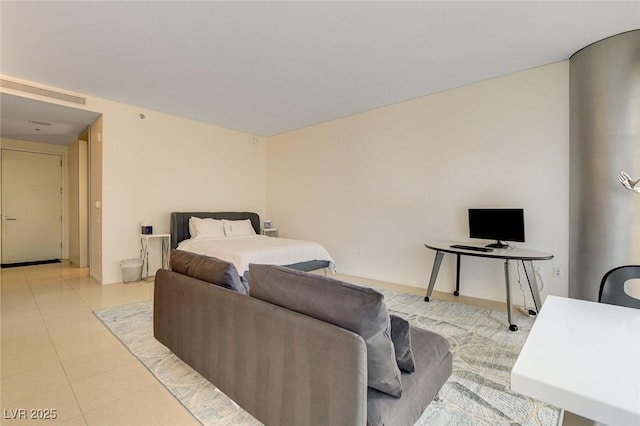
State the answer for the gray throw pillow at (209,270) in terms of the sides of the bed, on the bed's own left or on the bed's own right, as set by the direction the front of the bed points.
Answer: on the bed's own right

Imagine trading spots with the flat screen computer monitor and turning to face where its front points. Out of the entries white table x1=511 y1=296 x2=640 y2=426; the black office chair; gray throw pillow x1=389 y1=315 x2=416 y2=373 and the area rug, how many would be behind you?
0

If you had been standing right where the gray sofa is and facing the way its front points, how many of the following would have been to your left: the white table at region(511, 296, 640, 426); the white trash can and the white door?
2

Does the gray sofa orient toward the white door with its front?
no

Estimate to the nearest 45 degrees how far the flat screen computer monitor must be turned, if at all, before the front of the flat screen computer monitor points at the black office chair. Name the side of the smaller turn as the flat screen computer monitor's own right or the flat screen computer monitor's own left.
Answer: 0° — it already faces it

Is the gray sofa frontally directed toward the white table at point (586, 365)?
no

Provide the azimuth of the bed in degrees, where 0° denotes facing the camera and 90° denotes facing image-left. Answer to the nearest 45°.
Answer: approximately 315°

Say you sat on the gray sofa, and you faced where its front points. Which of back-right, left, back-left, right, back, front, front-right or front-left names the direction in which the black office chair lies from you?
front-right

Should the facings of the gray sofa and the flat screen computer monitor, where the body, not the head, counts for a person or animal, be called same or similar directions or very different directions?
very different directions

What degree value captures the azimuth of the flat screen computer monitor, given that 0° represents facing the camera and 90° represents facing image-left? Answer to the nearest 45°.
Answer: approximately 0°

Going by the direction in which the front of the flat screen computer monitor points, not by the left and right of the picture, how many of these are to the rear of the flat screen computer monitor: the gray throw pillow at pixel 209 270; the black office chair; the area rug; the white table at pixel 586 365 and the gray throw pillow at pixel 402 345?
0

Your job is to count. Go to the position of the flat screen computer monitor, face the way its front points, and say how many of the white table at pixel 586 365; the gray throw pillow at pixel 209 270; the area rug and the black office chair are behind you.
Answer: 0

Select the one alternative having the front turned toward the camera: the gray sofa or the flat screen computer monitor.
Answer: the flat screen computer monitor

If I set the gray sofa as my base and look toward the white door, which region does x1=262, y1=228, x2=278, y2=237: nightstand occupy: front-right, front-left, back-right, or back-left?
front-right

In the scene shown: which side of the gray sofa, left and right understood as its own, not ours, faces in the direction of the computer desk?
front

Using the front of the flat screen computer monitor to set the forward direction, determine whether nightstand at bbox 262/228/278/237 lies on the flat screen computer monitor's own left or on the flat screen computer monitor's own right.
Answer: on the flat screen computer monitor's own right

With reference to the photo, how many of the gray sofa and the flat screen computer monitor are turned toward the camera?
1

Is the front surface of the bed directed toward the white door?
no

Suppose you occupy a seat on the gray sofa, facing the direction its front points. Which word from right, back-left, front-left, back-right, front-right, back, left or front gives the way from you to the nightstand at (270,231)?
front-left

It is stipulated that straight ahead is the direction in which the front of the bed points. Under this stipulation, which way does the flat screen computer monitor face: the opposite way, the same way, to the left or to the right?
to the right

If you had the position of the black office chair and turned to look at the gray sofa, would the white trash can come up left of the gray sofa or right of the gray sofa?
right
